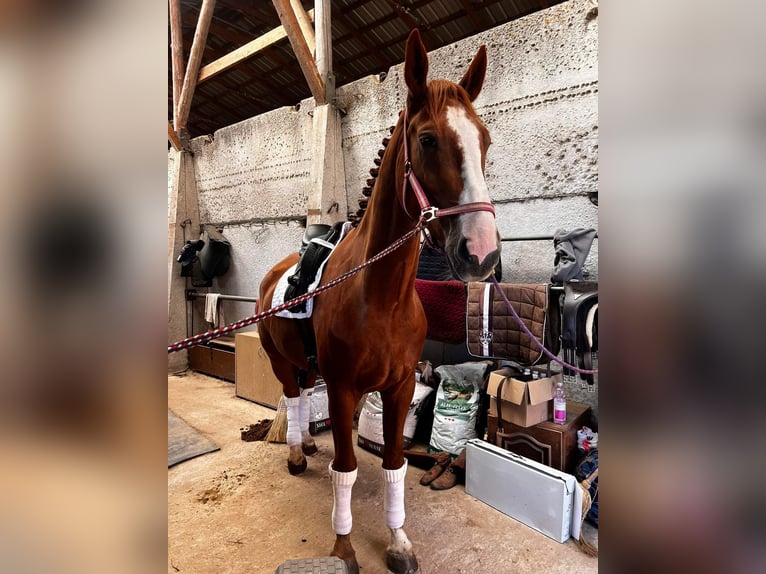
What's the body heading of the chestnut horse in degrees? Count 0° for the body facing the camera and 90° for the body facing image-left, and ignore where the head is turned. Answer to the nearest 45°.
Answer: approximately 315°

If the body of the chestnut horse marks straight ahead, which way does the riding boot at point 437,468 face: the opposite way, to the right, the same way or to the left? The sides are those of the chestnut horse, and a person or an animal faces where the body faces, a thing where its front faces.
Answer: to the right

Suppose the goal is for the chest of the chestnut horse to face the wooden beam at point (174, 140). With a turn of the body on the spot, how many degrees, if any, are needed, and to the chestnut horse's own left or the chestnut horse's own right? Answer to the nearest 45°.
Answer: approximately 180°

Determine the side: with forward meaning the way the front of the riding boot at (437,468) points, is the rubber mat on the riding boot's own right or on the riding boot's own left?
on the riding boot's own right
